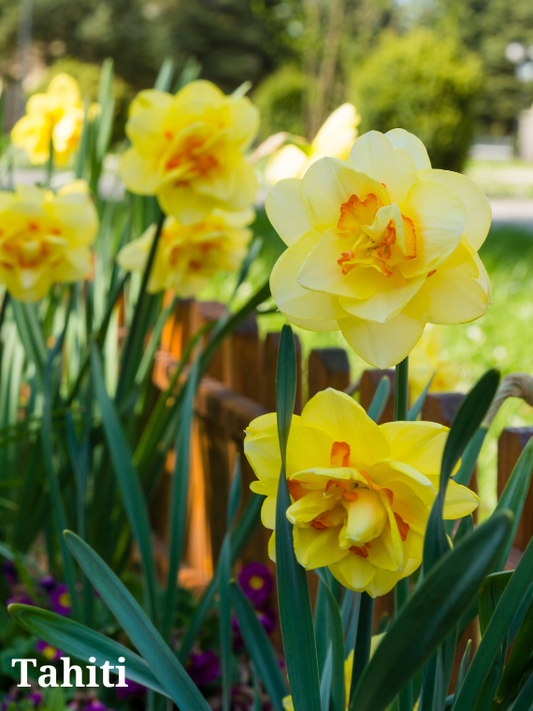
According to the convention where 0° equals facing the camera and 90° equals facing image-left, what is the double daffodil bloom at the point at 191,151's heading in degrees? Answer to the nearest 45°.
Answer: approximately 0°

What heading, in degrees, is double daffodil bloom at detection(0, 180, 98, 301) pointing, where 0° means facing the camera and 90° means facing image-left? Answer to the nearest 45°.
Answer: approximately 0°
